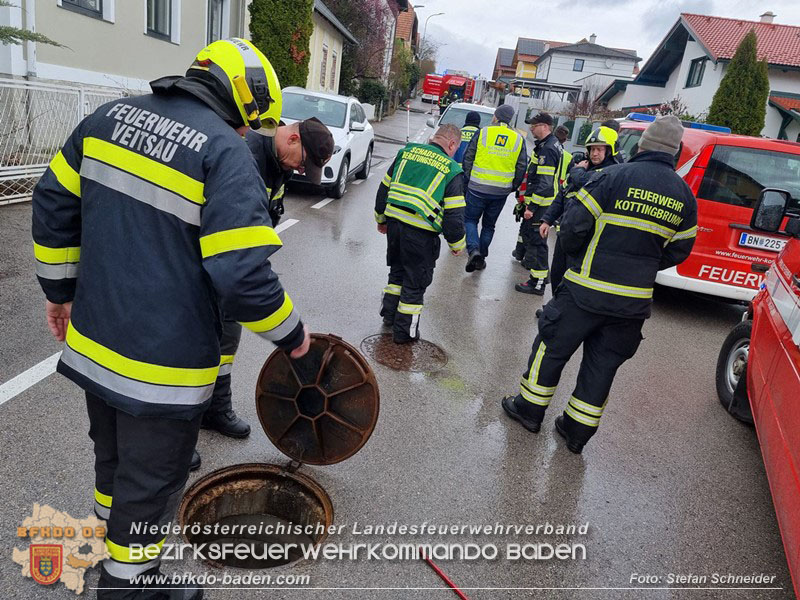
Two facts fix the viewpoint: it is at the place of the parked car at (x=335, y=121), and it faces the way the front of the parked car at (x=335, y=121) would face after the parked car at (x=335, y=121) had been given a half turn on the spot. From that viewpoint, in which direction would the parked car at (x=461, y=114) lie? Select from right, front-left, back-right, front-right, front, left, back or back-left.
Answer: front

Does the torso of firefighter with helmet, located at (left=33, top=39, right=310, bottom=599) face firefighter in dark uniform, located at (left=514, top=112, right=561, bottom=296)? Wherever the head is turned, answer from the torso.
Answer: yes

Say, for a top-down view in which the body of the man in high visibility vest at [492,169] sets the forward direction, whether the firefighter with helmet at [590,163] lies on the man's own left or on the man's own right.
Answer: on the man's own right

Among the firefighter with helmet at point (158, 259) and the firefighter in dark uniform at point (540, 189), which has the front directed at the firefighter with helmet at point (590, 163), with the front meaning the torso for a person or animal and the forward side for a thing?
the firefighter with helmet at point (158, 259)

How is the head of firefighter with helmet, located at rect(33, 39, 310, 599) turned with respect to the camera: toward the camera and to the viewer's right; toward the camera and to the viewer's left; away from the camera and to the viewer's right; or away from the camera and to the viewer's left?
away from the camera and to the viewer's right

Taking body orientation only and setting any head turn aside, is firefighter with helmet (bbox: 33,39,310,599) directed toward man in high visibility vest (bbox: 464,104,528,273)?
yes

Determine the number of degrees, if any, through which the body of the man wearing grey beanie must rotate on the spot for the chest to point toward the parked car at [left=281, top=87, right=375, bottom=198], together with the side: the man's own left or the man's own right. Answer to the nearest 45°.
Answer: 0° — they already face it

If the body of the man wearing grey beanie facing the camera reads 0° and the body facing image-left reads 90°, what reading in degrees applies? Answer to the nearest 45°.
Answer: approximately 135°

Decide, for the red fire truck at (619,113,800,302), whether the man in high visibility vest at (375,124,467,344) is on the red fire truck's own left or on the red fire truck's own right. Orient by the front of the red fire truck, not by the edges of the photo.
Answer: on the red fire truck's own left

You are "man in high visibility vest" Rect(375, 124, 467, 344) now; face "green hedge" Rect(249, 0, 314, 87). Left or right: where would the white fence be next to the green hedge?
left
